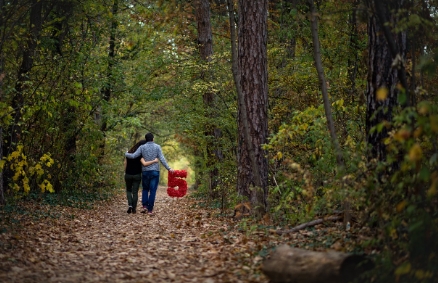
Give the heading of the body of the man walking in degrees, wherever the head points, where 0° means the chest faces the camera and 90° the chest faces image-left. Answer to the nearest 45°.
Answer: approximately 180°

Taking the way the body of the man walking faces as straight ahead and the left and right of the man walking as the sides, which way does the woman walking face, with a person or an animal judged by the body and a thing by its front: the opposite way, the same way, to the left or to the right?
the same way

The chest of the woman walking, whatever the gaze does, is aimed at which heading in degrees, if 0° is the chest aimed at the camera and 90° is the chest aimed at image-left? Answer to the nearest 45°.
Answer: approximately 180°

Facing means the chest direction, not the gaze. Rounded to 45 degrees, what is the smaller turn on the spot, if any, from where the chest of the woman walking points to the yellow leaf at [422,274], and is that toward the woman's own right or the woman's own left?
approximately 180°

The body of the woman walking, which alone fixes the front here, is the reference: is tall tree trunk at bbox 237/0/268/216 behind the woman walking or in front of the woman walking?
behind

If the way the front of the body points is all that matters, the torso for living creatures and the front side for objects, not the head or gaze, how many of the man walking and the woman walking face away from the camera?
2

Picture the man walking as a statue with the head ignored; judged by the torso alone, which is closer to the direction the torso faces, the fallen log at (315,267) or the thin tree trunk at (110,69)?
the thin tree trunk

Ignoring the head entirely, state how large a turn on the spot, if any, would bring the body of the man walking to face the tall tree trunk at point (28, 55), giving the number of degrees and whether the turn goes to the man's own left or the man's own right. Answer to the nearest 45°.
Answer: approximately 90° to the man's own left

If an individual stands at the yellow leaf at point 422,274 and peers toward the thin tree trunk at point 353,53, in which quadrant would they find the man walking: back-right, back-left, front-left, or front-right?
front-left
